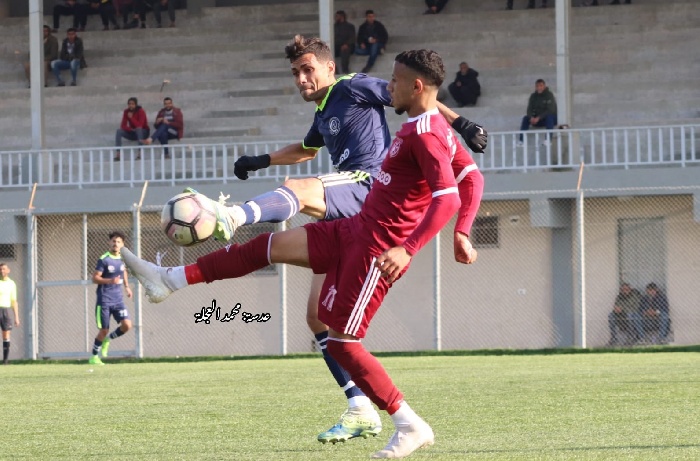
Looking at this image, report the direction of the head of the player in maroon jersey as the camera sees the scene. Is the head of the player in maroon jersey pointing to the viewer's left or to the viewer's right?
to the viewer's left

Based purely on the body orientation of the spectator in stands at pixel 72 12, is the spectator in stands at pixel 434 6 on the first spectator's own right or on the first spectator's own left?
on the first spectator's own left

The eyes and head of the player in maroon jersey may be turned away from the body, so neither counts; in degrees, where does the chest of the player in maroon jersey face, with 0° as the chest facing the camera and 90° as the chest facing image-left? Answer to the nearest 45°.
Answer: approximately 90°

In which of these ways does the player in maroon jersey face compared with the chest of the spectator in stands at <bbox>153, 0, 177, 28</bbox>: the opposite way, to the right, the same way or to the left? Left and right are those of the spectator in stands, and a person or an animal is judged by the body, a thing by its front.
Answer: to the right

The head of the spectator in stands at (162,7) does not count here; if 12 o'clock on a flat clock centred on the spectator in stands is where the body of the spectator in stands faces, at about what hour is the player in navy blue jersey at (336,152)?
The player in navy blue jersey is roughly at 12 o'clock from the spectator in stands.

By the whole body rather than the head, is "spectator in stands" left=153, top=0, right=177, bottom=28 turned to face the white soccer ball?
yes

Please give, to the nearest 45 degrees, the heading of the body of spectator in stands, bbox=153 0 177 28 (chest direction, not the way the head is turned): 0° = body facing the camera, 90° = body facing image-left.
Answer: approximately 0°

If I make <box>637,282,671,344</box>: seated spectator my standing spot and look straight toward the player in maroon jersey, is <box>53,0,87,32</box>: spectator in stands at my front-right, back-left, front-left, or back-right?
back-right

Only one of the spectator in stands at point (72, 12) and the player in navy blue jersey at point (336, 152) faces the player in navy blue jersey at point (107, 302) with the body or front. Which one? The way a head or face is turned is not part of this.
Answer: the spectator in stands
